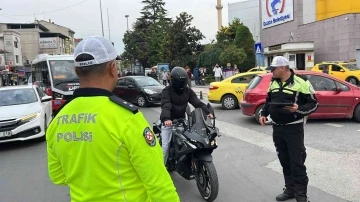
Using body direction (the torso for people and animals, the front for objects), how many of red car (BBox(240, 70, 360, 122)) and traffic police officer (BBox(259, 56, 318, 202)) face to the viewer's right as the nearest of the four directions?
1

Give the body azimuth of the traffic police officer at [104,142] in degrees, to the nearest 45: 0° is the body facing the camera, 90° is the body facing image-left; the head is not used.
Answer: approximately 225°

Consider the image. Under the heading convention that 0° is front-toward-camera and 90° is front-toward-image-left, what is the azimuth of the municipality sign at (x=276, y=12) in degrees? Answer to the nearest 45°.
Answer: approximately 45°

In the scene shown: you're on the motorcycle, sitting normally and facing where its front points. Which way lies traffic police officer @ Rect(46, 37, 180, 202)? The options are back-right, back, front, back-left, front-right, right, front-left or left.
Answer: front-right

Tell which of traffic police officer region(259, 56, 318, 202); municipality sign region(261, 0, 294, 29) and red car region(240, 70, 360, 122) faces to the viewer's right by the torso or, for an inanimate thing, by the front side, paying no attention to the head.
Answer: the red car

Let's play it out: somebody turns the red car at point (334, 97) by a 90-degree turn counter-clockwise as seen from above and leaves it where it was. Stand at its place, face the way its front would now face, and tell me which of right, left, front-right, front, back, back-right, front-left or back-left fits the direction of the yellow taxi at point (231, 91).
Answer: front-left

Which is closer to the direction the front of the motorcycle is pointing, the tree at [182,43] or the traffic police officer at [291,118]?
the traffic police officer

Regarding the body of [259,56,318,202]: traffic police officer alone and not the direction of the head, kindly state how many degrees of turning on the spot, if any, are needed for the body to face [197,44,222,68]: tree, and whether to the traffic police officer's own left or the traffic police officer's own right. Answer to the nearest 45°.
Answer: approximately 135° to the traffic police officer's own right

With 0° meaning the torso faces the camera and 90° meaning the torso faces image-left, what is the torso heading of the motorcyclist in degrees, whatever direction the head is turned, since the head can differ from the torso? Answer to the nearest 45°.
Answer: approximately 315°
